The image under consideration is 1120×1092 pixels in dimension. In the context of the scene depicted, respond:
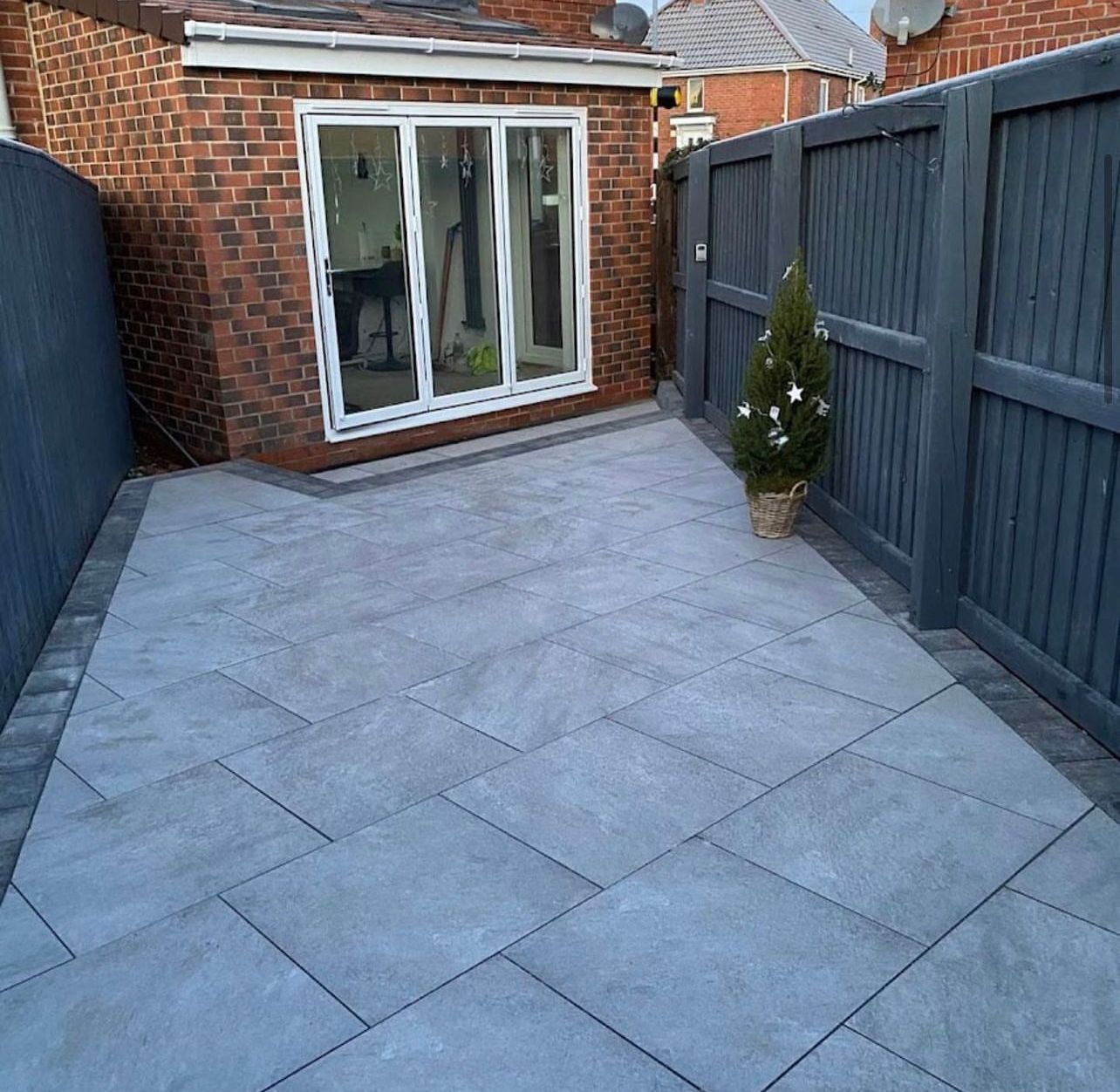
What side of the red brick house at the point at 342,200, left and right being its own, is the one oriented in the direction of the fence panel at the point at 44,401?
right

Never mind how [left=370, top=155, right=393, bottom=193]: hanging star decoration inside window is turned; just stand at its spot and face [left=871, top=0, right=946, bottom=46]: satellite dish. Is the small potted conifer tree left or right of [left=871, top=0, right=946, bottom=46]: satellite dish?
right

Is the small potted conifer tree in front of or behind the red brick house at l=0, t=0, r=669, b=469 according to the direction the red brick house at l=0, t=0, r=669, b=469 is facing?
in front

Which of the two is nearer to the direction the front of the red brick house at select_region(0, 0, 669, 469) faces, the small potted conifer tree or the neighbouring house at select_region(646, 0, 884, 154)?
the small potted conifer tree

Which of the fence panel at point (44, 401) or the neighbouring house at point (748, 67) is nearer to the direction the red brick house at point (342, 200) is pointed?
the fence panel

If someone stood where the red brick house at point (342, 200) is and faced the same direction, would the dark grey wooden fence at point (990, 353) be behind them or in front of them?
in front

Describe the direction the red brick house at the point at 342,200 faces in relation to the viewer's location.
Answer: facing the viewer and to the right of the viewer

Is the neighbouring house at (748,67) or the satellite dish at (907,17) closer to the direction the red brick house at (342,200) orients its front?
the satellite dish
